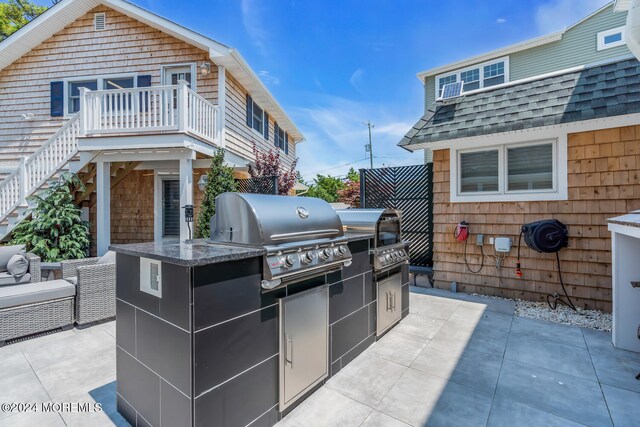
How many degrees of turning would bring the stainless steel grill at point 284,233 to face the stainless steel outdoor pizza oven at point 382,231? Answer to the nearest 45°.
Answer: approximately 90° to its left

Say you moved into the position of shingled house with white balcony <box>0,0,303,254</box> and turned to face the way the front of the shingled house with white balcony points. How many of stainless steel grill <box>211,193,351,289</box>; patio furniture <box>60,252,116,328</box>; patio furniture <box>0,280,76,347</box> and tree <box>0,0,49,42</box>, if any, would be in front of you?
3

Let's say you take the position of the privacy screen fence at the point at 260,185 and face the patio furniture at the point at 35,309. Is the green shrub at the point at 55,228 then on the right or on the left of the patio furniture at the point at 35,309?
right

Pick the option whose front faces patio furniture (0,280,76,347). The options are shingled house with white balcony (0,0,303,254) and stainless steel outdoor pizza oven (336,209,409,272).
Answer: the shingled house with white balcony

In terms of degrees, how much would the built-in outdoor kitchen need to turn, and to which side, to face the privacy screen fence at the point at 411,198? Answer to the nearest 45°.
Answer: approximately 90° to its left

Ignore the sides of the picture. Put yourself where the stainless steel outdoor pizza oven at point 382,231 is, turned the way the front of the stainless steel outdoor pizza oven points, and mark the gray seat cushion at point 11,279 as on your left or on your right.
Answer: on your right

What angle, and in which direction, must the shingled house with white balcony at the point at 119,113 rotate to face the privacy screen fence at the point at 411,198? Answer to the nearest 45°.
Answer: approximately 45° to its left
